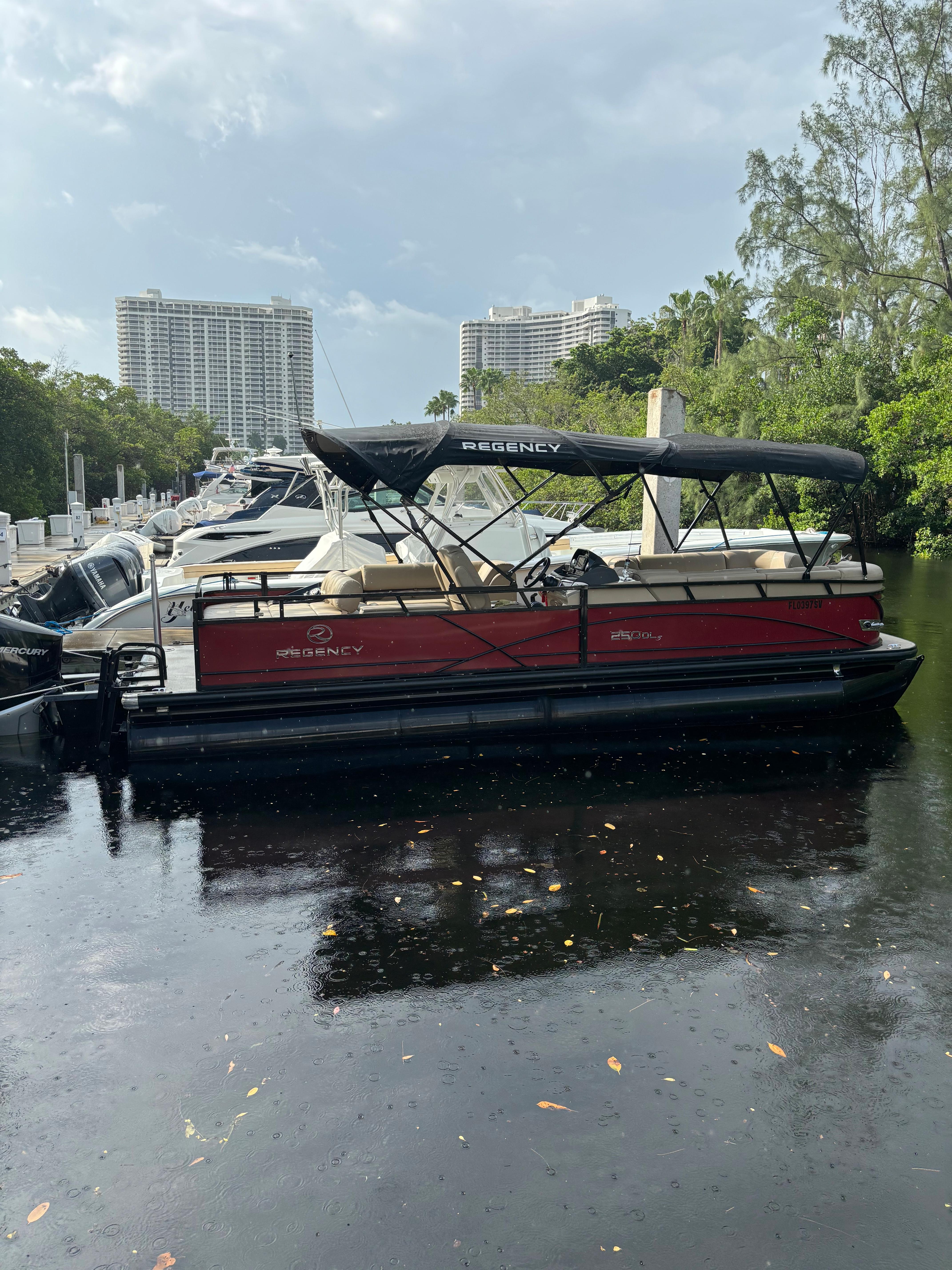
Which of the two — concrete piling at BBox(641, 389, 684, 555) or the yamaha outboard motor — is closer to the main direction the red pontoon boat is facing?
the concrete piling

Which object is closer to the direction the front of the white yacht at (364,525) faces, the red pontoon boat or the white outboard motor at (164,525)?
the red pontoon boat

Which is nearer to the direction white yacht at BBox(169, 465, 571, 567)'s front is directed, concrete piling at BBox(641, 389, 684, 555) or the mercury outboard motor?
the concrete piling

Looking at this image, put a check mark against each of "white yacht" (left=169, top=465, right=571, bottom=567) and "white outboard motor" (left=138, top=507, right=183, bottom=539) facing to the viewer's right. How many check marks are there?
2

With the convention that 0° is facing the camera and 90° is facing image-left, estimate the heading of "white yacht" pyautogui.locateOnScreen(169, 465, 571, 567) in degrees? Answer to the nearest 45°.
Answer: approximately 270°

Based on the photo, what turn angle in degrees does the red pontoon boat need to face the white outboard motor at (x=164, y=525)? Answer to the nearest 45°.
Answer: approximately 135° to its left

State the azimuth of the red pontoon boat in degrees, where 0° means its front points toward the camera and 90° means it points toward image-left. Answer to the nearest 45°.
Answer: approximately 270°

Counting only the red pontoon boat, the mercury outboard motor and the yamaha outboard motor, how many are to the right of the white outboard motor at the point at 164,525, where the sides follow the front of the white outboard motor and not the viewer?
3

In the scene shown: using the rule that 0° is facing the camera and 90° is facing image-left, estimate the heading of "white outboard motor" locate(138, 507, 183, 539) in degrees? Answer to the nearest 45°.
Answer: approximately 270°

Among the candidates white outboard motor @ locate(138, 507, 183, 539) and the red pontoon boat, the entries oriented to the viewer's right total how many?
2

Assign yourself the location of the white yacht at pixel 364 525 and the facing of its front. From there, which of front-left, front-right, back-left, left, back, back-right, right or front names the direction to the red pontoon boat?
right
